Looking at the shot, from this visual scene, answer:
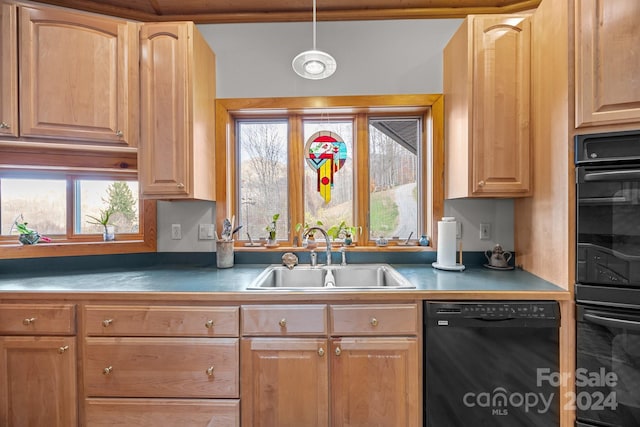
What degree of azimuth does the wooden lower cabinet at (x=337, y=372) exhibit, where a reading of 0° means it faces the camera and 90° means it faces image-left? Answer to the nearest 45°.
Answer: approximately 0°

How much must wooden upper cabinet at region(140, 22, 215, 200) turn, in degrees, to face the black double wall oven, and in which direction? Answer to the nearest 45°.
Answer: approximately 45° to its left

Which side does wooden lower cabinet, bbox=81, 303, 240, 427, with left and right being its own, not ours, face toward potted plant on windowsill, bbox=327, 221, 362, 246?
left

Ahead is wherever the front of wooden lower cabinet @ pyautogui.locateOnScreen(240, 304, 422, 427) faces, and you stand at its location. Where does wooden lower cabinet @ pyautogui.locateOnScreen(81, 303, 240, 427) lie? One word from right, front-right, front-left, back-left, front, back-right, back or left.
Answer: right

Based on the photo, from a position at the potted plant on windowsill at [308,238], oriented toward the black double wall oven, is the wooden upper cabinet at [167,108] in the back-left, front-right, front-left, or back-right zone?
back-right

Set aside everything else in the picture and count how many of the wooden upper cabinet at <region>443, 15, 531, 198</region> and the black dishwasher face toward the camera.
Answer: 2

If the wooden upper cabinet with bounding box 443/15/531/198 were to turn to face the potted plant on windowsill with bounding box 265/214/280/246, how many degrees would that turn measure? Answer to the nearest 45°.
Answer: approximately 90° to its right

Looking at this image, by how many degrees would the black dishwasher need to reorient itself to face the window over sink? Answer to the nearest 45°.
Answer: approximately 90° to its right

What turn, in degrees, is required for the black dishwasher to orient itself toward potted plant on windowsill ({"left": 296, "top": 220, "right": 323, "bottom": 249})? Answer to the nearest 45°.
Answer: approximately 90° to its right

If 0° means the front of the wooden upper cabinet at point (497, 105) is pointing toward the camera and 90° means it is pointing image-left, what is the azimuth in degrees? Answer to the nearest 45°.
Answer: approximately 0°
